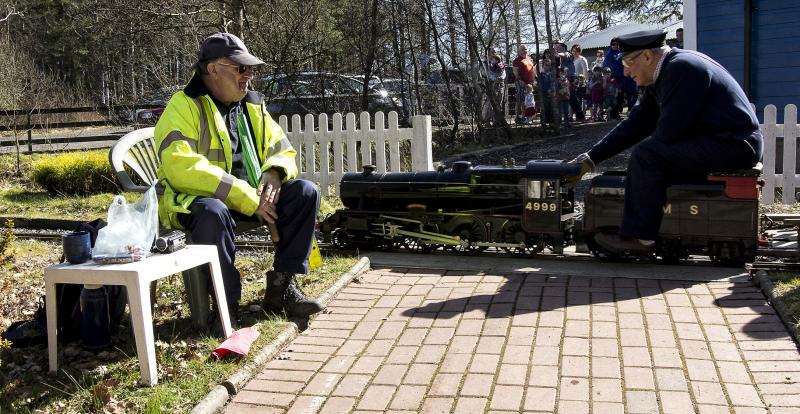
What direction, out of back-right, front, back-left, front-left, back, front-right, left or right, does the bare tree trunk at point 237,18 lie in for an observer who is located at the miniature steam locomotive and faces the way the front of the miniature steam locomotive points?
front-right

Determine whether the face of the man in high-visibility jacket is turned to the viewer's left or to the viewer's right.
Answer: to the viewer's right

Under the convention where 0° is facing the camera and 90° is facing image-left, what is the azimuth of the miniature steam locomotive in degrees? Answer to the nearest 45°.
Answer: approximately 90°

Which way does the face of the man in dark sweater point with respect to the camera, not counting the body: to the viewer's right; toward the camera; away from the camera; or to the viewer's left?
to the viewer's left

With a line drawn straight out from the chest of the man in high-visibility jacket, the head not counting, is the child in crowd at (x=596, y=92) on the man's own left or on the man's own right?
on the man's own left

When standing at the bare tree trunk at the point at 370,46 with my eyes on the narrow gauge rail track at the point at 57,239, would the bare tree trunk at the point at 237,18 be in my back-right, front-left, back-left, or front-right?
front-right

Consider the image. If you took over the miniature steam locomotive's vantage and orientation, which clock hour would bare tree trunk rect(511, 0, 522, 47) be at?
The bare tree trunk is roughly at 3 o'clock from the miniature steam locomotive.

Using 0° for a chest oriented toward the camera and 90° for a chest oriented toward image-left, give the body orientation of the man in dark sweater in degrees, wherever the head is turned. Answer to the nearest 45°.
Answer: approximately 90°
